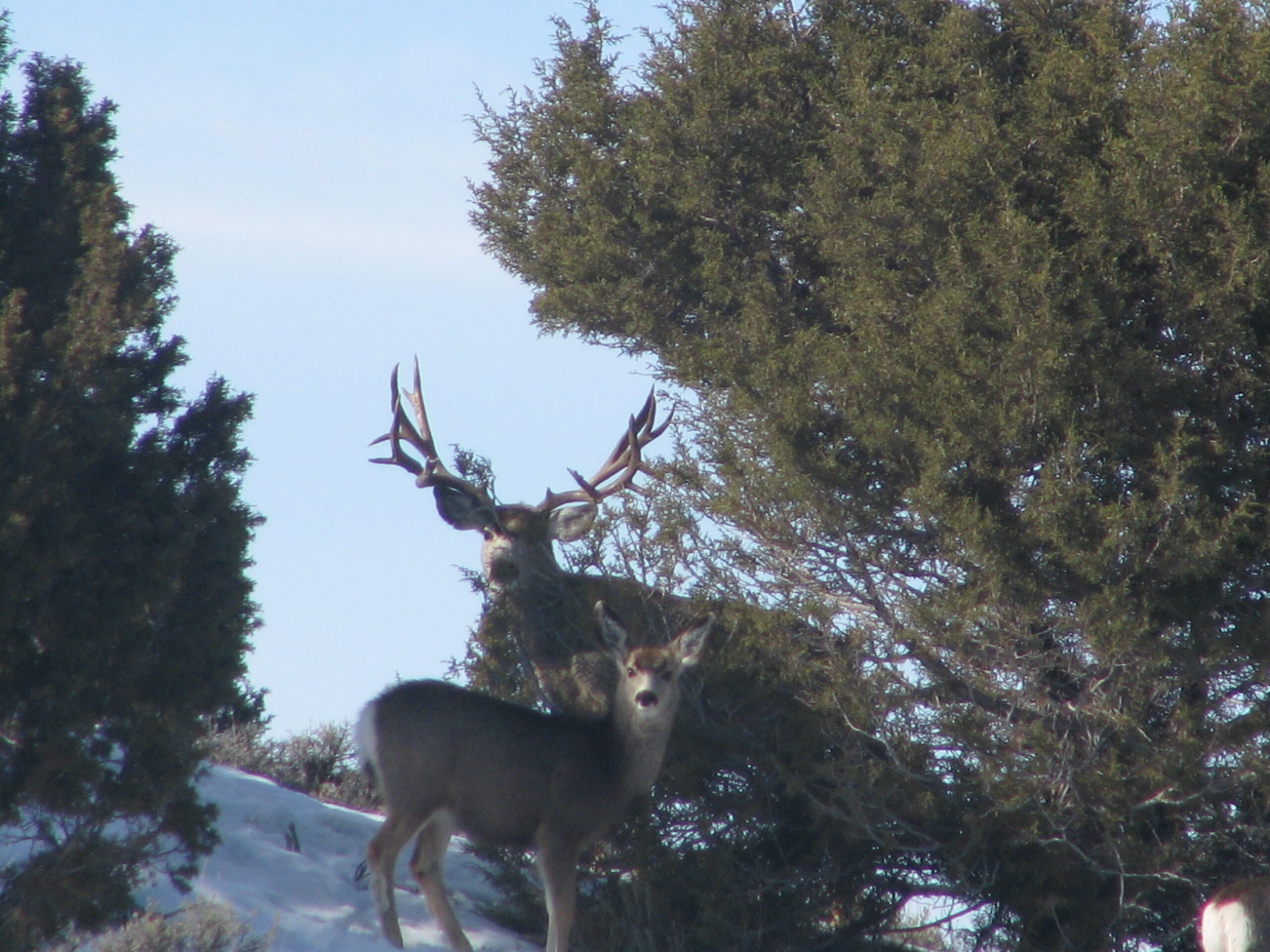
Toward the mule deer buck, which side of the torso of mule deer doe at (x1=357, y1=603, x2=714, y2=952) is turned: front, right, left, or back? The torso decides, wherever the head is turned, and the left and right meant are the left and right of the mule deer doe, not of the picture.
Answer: left

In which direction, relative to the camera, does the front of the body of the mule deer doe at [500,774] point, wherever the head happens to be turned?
to the viewer's right

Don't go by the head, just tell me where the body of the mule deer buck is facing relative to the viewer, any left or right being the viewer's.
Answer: facing the viewer and to the left of the viewer

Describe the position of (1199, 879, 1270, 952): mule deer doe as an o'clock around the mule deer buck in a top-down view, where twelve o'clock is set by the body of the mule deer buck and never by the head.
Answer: The mule deer doe is roughly at 9 o'clock from the mule deer buck.

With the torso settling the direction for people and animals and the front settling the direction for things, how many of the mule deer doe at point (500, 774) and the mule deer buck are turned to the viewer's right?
1

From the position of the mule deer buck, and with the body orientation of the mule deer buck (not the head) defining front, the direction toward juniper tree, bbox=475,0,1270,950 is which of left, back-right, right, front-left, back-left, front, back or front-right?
left

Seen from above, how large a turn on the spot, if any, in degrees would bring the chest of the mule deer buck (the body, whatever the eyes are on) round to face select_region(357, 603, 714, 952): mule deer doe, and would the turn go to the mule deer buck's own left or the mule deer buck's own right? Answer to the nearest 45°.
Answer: approximately 45° to the mule deer buck's own left

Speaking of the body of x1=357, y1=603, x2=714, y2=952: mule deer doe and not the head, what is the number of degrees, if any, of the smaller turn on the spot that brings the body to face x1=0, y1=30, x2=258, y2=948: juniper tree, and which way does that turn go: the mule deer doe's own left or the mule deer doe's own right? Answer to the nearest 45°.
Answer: approximately 135° to the mule deer doe's own right
